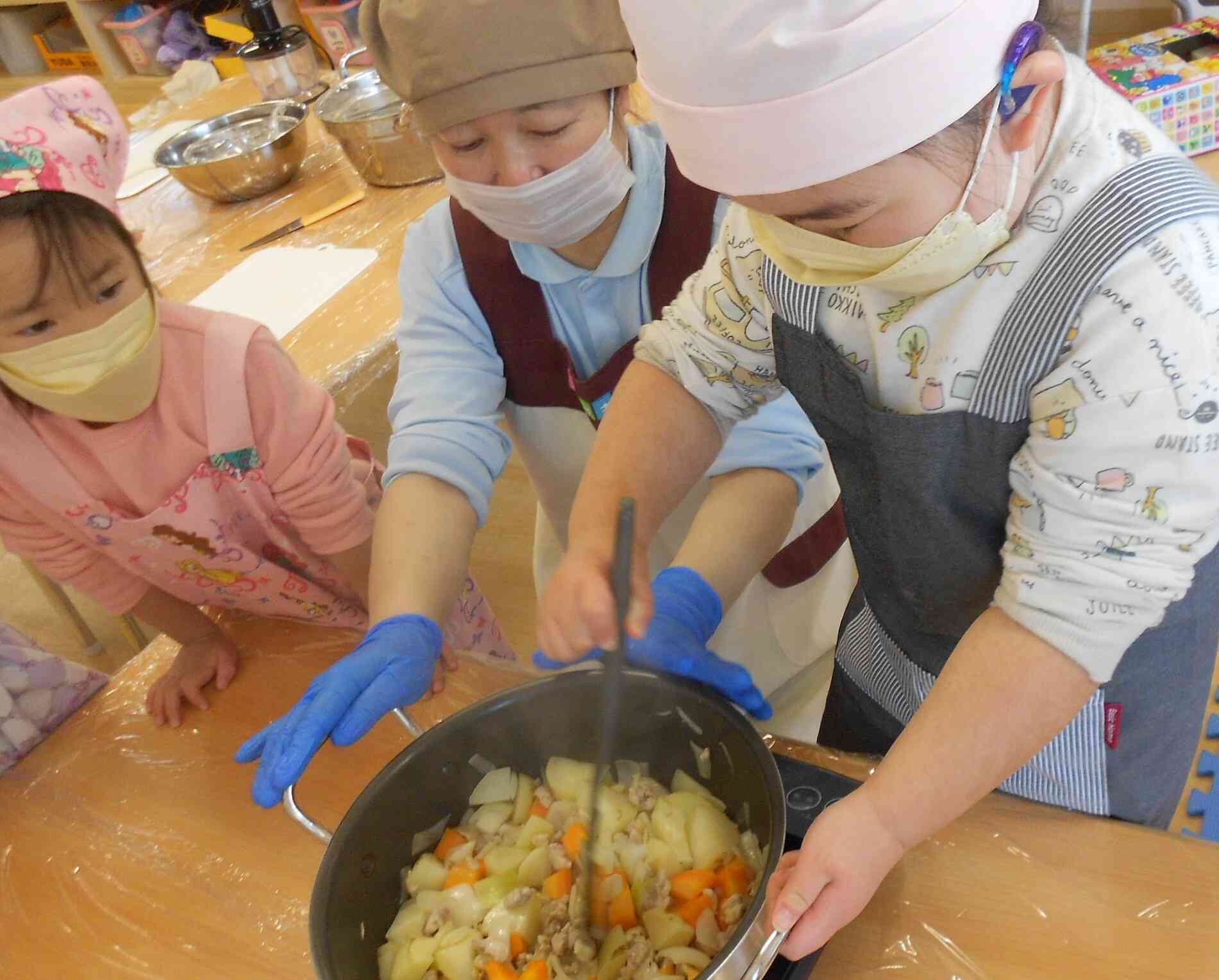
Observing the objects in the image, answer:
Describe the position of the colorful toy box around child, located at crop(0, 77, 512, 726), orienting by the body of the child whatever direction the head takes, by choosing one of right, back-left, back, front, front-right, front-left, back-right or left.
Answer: left

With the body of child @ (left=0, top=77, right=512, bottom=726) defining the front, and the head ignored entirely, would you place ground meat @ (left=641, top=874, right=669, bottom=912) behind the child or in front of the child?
in front

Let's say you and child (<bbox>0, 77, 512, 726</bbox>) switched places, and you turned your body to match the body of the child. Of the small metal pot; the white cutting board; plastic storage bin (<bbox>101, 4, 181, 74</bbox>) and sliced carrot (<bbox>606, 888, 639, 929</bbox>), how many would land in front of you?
1

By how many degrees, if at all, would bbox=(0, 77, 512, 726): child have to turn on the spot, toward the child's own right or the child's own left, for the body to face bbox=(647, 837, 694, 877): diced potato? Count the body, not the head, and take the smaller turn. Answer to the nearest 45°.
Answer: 0° — they already face it

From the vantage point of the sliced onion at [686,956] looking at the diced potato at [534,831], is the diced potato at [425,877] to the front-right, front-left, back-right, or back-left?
front-left

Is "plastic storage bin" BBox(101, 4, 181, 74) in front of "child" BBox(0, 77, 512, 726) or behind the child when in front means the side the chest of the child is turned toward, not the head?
behind

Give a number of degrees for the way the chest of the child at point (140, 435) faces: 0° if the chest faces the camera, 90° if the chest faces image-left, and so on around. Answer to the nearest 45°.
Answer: approximately 0°

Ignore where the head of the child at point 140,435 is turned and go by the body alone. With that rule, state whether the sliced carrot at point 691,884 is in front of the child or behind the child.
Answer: in front

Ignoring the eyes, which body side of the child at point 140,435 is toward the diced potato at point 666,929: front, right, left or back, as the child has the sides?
front
